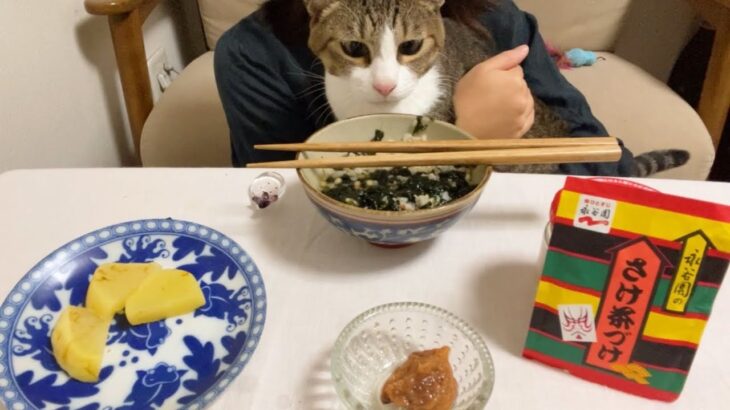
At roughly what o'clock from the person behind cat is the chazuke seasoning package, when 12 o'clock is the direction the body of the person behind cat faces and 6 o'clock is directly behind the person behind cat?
The chazuke seasoning package is roughly at 11 o'clock from the person behind cat.

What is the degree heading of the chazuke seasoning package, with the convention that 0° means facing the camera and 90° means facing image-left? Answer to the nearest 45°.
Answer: approximately 0°

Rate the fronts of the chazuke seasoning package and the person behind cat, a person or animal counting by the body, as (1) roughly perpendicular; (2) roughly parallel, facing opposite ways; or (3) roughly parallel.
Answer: roughly parallel

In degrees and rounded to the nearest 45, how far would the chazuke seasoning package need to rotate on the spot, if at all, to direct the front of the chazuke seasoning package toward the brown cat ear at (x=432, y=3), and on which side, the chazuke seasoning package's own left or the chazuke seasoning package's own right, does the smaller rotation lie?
approximately 135° to the chazuke seasoning package's own right

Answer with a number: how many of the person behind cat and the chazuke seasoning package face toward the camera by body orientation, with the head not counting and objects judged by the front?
2

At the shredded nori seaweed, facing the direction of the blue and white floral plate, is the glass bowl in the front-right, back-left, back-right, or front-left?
front-left

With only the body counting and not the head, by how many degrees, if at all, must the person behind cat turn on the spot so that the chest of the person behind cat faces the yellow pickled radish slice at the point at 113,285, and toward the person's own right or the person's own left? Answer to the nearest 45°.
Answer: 0° — they already face it

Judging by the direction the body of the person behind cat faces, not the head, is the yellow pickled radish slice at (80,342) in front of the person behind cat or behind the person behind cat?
in front

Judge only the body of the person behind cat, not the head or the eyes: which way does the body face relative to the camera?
toward the camera
